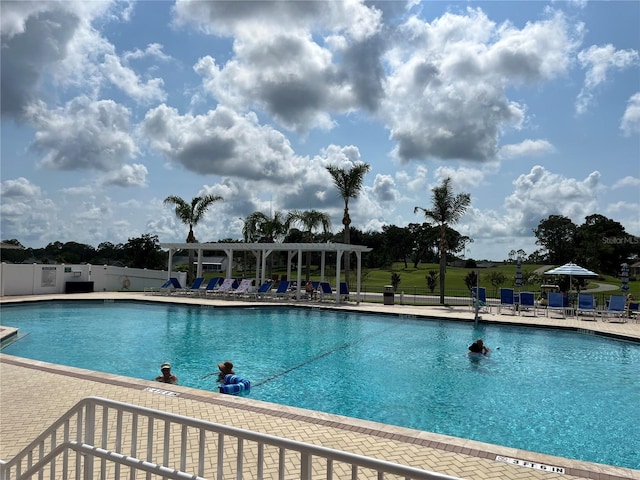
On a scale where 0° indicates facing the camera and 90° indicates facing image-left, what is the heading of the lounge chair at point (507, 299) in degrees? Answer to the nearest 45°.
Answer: approximately 0°

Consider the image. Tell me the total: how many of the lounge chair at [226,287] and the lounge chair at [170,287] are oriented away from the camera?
0

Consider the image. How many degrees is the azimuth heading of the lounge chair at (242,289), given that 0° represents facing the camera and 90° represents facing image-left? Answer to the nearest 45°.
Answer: approximately 45°

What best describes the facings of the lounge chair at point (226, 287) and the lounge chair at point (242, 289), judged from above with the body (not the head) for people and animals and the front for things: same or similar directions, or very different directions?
same or similar directions

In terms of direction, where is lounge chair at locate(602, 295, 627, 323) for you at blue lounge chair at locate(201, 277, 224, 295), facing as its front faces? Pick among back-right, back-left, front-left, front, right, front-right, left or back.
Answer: left

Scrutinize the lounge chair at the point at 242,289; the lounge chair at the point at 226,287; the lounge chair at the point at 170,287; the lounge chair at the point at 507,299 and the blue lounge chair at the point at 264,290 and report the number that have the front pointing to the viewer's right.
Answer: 0

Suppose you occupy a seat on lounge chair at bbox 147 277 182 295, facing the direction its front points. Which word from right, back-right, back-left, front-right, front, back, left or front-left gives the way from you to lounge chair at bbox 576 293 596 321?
left

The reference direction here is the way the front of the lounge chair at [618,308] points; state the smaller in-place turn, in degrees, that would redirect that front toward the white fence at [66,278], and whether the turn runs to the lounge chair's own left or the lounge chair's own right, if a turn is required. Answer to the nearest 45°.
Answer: approximately 45° to the lounge chair's own right

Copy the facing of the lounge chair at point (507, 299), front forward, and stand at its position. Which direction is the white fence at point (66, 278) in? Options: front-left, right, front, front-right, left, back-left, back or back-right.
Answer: right

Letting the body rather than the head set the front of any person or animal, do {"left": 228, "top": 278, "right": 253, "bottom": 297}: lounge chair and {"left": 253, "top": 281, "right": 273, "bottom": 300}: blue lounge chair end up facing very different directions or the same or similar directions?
same or similar directions

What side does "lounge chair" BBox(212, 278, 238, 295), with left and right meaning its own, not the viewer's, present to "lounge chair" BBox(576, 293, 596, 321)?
left

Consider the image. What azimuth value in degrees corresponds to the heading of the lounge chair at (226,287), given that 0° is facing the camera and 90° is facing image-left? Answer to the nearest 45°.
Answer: approximately 45°

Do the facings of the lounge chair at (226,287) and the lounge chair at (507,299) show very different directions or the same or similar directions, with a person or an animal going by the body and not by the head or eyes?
same or similar directions

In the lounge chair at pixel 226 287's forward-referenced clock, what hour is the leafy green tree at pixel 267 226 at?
The leafy green tree is roughly at 5 o'clock from the lounge chair.

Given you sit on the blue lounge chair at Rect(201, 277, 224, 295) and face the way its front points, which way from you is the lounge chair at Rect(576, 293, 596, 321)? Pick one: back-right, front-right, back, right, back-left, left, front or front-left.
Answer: left

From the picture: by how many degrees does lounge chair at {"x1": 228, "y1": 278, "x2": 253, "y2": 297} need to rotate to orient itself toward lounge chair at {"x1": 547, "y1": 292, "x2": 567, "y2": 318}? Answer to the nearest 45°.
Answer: approximately 90° to its left
